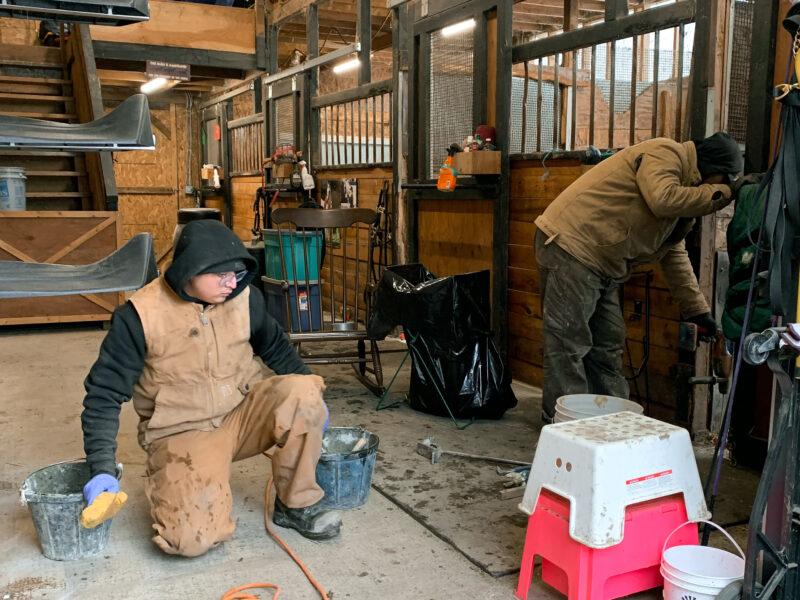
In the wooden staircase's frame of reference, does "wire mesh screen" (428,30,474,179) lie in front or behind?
in front

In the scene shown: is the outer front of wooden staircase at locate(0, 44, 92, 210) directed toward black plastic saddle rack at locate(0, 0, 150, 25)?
yes

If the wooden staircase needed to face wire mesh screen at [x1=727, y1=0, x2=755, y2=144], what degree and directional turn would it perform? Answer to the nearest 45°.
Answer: approximately 45° to its left

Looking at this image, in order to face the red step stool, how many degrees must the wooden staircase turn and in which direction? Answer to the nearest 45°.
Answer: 0° — it already faces it

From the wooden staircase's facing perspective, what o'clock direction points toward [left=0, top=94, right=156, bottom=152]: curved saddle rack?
The curved saddle rack is roughly at 12 o'clock from the wooden staircase.

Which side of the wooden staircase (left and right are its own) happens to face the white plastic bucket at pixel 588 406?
front

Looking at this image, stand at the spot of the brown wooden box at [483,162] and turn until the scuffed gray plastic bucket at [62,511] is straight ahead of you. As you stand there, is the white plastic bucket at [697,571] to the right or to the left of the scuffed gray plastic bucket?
left

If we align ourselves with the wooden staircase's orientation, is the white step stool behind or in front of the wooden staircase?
in front

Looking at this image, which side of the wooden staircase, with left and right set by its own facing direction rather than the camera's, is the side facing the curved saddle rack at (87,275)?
front

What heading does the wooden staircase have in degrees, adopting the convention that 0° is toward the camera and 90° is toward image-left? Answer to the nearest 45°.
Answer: approximately 0°
